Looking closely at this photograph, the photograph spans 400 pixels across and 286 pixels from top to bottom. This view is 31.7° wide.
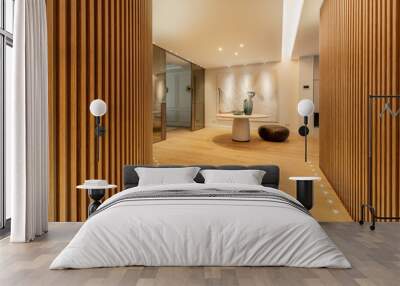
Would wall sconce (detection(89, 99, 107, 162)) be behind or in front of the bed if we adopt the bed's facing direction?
behind

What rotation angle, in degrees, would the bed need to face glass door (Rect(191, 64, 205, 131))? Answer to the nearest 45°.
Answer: approximately 180°

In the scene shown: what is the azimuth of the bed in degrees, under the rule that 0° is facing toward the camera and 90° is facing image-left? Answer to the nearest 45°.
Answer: approximately 0°

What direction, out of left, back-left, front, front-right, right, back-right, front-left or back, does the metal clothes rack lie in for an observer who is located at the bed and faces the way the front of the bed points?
back-left
